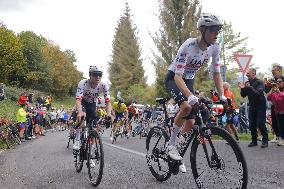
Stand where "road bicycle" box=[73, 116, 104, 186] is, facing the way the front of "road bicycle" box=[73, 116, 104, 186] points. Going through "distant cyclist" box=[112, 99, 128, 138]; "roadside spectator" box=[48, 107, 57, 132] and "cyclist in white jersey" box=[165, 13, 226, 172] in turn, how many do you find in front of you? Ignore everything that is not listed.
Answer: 1

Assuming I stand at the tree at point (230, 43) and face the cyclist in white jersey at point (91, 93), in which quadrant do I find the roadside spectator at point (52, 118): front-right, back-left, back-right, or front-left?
front-right

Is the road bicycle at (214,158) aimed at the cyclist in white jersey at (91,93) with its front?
no

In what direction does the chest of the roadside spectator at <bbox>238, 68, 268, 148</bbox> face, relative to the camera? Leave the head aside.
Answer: to the viewer's left

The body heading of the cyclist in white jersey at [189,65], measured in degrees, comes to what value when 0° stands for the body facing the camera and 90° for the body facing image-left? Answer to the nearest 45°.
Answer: approximately 315°

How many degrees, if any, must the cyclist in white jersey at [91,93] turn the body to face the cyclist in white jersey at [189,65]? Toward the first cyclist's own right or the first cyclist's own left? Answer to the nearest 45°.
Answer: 0° — they already face them

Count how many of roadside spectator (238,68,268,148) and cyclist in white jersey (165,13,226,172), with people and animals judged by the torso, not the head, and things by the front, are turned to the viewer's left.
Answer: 1

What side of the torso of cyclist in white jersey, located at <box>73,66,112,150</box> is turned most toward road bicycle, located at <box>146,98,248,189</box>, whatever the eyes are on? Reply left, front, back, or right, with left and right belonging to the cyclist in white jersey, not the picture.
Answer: front

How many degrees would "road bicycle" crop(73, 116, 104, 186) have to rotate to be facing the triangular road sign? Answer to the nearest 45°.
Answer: approximately 90° to its left

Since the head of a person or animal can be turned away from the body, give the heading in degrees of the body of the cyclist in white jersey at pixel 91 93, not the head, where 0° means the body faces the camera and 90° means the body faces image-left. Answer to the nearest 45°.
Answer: approximately 315°

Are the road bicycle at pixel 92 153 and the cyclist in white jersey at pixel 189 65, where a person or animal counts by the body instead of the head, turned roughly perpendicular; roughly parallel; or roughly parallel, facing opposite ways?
roughly parallel

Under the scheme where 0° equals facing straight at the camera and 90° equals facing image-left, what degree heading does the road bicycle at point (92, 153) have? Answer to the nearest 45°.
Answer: approximately 315°

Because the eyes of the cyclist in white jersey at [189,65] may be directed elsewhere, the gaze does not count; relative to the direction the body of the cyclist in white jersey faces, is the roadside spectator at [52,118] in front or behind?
behind

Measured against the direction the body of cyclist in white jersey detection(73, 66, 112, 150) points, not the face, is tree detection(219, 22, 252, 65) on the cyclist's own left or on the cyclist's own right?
on the cyclist's own left

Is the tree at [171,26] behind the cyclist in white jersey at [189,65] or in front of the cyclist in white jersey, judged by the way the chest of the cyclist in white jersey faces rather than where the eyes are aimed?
behind

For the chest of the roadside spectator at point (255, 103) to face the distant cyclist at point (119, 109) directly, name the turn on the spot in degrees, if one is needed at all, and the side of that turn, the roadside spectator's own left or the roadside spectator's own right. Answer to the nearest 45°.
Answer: approximately 45° to the roadside spectator's own right
